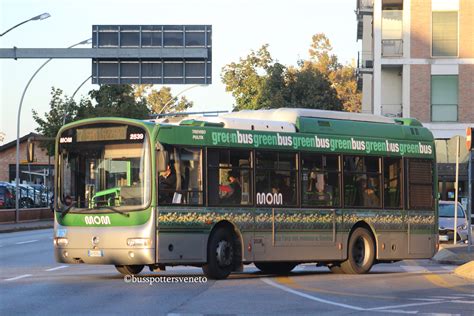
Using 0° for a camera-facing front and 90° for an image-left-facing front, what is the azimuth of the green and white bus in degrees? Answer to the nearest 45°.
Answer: approximately 45°

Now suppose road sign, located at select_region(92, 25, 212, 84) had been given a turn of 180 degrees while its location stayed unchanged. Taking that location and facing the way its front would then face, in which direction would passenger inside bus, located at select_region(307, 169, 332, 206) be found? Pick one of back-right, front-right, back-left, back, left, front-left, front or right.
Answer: front

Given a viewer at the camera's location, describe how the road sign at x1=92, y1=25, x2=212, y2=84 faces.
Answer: facing away from the viewer

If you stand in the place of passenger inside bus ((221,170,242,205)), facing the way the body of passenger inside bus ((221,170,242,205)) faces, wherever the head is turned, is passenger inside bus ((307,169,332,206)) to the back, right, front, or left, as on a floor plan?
back

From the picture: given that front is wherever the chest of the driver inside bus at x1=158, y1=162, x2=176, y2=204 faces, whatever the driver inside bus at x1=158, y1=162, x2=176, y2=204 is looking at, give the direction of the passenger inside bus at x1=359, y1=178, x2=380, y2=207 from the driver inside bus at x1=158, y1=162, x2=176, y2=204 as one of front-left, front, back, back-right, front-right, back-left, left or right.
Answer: back

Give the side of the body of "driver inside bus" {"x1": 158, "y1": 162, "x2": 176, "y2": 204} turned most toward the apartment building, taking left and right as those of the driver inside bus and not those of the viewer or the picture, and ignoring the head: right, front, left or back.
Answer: back

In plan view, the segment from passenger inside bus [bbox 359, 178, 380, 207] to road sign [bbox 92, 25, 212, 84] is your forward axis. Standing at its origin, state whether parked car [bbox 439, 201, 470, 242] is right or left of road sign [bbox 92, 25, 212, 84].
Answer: right

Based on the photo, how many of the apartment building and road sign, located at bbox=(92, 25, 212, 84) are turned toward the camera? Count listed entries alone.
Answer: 1

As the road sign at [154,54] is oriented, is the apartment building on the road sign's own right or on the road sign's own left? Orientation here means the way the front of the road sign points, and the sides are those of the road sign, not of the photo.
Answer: on the road sign's own right

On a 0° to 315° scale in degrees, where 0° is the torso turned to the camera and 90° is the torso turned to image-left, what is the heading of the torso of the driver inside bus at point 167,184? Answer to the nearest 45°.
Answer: approximately 45°
